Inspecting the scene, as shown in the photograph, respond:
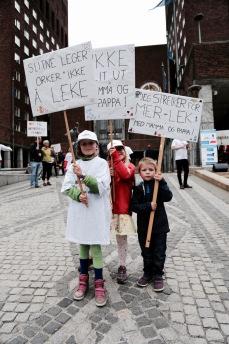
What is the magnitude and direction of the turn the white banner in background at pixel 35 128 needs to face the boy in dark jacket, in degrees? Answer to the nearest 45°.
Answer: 0° — it already faces them

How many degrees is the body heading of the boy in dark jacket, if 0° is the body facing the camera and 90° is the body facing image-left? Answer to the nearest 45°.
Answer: approximately 0°

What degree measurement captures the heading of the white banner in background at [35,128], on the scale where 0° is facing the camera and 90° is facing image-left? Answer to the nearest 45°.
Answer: approximately 0°

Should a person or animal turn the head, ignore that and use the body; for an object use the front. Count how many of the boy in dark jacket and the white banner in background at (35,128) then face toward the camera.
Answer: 2

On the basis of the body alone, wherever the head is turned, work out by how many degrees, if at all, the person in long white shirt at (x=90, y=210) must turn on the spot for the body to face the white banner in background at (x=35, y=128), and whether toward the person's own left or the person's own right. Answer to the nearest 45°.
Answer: approximately 180°
